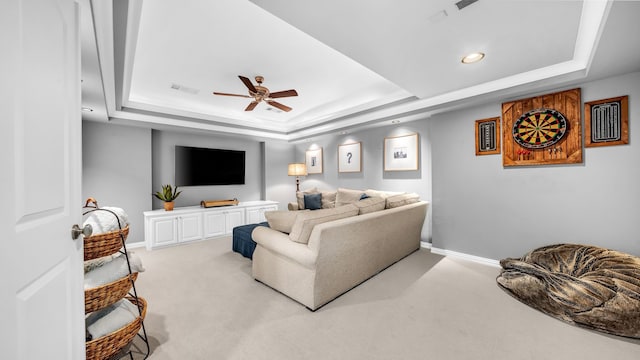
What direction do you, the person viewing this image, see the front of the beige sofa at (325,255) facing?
facing away from the viewer and to the left of the viewer

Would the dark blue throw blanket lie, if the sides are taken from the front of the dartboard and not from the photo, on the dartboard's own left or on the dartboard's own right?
on the dartboard's own right

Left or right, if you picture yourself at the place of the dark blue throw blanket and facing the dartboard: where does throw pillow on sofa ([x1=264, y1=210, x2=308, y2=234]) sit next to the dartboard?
right

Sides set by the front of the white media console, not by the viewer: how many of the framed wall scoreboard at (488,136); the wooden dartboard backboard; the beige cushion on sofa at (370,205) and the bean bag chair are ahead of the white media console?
4

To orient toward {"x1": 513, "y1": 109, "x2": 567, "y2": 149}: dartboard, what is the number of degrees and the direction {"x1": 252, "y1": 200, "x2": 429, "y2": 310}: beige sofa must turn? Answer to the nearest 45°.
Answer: approximately 135° to its right

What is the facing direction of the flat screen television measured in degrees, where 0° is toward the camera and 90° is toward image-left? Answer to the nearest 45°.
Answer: approximately 315°

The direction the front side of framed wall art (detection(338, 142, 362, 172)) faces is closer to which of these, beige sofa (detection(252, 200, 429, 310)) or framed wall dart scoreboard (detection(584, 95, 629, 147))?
the beige sofa
